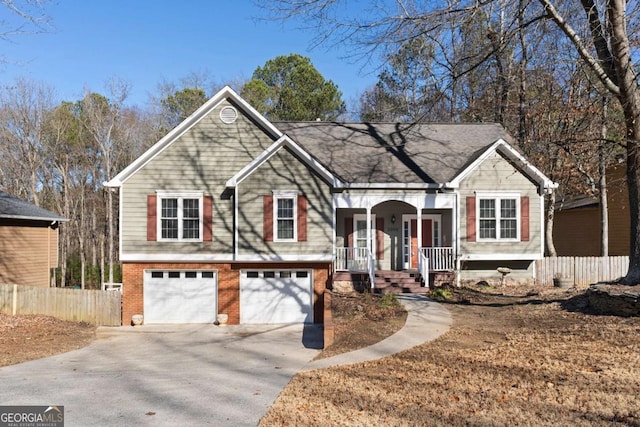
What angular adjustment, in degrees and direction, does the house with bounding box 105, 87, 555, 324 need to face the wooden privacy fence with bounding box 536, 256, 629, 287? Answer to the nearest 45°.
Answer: approximately 90° to its left

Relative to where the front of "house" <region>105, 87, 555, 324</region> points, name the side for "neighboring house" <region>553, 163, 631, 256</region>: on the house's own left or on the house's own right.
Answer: on the house's own left

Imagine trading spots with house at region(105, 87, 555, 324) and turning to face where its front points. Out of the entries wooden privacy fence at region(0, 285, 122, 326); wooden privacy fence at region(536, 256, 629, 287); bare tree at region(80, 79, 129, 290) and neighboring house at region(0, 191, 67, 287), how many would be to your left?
1

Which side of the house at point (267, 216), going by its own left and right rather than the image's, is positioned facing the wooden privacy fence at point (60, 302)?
right

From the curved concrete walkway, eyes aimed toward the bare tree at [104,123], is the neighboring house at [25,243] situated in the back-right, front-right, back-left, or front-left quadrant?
front-left

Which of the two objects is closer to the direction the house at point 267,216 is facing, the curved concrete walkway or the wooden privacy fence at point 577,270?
the curved concrete walkway

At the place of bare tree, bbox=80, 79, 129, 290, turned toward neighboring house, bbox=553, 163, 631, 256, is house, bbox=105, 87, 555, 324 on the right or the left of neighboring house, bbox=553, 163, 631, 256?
right

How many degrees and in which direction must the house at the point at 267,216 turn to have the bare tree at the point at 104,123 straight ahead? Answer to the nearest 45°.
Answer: approximately 135° to its right

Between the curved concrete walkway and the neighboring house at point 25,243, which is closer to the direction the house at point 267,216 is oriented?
the curved concrete walkway

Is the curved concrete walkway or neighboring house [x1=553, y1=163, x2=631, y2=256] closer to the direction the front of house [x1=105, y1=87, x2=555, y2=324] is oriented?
the curved concrete walkway

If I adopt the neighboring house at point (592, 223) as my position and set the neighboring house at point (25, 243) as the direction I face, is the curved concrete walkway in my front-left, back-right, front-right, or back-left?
front-left

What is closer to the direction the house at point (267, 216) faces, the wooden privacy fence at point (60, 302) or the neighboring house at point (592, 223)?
the wooden privacy fence

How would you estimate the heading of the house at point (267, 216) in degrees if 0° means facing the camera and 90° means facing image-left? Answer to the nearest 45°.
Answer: approximately 0°
